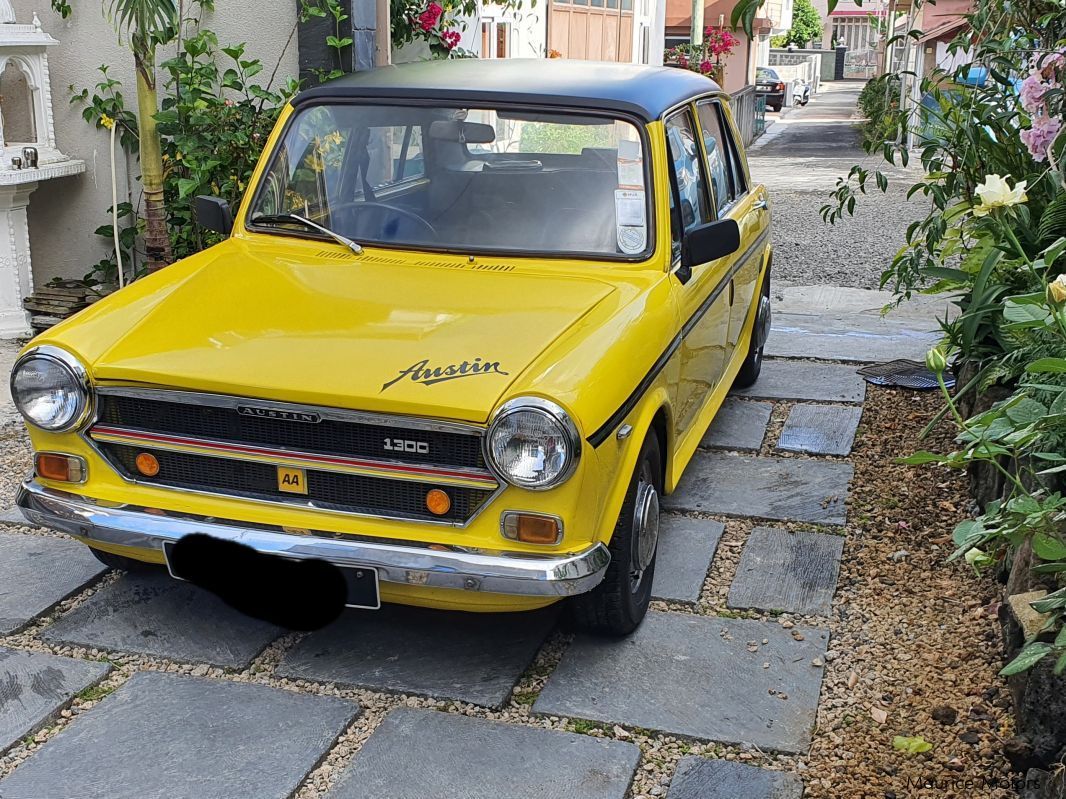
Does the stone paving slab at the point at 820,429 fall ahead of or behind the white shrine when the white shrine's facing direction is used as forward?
ahead

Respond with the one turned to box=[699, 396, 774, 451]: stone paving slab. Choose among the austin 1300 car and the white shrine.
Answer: the white shrine

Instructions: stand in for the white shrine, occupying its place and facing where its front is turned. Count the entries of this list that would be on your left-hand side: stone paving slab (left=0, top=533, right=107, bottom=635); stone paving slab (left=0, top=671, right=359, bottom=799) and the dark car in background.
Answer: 1

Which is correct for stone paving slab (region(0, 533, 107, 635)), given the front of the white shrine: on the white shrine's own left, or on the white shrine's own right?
on the white shrine's own right

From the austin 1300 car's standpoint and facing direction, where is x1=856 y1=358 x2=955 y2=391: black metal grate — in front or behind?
behind

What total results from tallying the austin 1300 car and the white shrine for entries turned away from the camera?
0

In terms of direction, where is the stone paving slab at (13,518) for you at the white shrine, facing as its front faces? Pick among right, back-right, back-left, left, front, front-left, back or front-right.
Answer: front-right

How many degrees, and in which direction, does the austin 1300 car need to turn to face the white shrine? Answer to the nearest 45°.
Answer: approximately 90° to its right

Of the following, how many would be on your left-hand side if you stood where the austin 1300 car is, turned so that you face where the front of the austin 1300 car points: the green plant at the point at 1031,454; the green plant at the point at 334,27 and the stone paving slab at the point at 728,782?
2

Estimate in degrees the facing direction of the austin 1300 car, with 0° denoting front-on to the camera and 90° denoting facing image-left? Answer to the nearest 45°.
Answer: approximately 45°

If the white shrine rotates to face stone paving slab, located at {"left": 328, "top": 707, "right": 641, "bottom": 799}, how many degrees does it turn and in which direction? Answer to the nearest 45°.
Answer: approximately 45° to its right

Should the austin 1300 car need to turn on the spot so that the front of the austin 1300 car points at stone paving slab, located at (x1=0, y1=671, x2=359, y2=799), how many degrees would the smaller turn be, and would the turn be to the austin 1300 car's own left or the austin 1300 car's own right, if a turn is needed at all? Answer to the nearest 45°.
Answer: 0° — it already faces it
